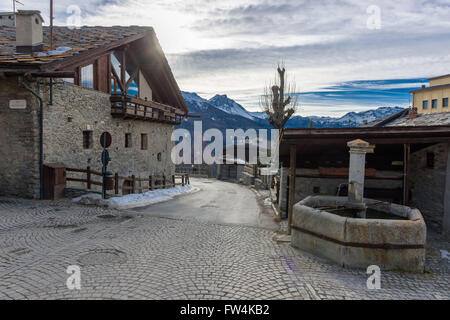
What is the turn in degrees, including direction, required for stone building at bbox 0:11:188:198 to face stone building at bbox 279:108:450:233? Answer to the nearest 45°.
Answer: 0° — it already faces it

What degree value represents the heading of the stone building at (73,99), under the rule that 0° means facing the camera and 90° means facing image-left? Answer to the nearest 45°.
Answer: approximately 315°
